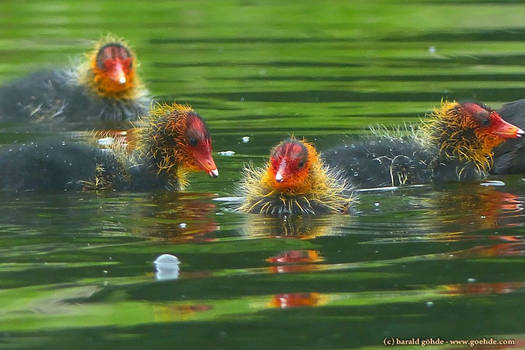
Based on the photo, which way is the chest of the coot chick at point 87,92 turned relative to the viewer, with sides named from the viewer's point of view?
facing the viewer and to the right of the viewer

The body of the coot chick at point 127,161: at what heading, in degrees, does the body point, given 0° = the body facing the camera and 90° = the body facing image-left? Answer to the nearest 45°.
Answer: approximately 270°

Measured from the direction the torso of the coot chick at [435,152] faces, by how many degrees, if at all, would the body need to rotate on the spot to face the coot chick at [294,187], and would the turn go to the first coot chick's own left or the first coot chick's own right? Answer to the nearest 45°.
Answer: approximately 135° to the first coot chick's own right

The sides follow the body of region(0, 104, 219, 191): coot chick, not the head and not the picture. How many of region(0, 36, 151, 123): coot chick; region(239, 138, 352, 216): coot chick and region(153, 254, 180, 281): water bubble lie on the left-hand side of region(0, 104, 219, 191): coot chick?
1

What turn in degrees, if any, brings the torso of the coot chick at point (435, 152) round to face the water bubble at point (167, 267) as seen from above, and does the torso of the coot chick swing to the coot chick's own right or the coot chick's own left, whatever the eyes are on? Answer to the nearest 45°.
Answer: approximately 135° to the coot chick's own right

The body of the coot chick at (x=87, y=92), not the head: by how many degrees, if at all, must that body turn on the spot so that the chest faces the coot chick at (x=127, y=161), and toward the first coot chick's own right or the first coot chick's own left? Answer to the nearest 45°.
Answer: approximately 45° to the first coot chick's own right

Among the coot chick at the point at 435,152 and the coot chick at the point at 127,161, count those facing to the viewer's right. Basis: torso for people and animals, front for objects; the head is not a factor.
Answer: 2

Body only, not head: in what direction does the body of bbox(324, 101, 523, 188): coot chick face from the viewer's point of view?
to the viewer's right

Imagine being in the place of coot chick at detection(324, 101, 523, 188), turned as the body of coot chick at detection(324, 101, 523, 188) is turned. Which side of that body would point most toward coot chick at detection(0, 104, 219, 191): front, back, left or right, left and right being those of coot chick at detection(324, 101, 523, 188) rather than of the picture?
back

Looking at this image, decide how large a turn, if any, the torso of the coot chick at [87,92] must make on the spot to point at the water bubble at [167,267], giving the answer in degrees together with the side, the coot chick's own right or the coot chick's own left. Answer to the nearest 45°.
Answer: approximately 45° to the coot chick's own right

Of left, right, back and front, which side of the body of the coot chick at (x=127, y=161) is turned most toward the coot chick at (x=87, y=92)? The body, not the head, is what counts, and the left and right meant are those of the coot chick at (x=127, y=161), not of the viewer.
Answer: left
